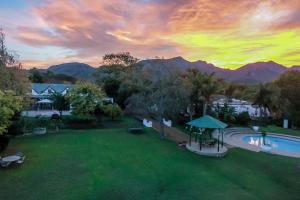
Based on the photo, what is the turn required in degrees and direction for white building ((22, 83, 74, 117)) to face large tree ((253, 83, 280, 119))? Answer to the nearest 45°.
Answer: approximately 45° to its left

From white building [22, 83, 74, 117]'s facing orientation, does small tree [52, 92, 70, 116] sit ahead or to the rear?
ahead

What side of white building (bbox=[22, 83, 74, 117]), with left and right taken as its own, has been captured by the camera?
front

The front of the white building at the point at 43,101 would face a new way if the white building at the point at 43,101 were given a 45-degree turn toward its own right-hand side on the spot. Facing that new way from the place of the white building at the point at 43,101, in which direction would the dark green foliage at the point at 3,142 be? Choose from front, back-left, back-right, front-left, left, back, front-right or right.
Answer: front-left

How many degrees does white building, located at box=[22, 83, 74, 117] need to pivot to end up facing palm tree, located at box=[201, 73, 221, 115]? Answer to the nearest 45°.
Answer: approximately 45° to its left

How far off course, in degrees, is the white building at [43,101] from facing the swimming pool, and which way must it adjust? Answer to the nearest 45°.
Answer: approximately 45° to its left

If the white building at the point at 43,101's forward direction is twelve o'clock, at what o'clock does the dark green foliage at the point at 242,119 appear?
The dark green foliage is roughly at 10 o'clock from the white building.
